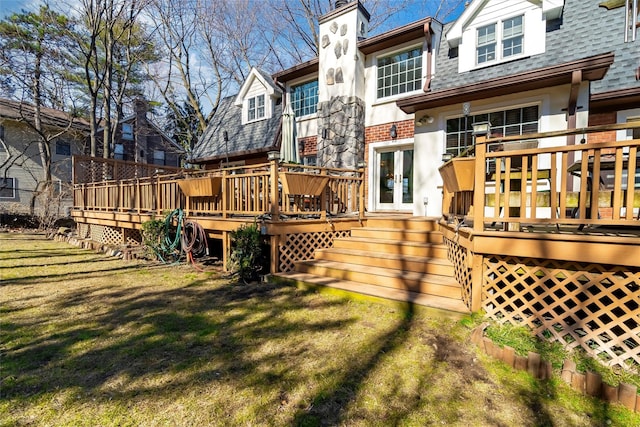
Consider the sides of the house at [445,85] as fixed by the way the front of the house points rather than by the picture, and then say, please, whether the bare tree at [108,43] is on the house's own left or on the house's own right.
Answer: on the house's own right

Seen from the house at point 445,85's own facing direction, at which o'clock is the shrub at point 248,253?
The shrub is roughly at 12 o'clock from the house.

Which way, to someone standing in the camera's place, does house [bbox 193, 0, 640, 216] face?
facing the viewer and to the left of the viewer

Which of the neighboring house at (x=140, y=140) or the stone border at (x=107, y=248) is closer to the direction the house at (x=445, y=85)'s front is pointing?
the stone border

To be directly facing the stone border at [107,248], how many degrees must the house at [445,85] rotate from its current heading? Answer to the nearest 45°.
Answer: approximately 45° to its right

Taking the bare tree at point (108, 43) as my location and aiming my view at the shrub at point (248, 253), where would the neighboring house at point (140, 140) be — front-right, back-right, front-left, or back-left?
back-left

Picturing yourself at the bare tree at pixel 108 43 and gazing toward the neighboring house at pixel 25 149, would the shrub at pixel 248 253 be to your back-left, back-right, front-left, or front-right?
back-left

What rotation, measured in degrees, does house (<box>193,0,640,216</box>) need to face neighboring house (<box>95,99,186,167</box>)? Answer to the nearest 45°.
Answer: approximately 90° to its right

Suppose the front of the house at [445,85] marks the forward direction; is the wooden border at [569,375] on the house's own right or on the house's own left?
on the house's own left

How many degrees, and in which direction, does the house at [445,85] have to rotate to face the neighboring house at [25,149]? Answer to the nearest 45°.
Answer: approximately 45° to its right
